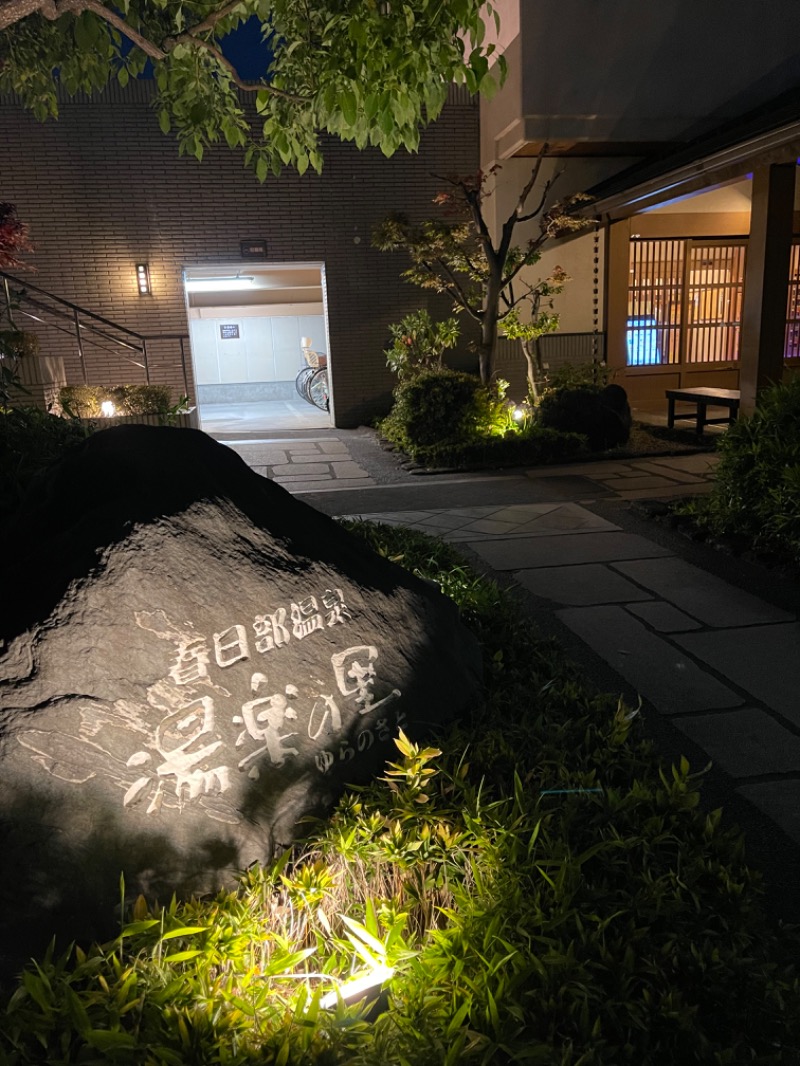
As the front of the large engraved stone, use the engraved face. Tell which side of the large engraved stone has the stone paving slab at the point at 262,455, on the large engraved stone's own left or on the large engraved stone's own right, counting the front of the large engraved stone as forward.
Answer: on the large engraved stone's own left

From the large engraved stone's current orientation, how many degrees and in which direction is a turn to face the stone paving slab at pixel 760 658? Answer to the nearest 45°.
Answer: approximately 45° to its left

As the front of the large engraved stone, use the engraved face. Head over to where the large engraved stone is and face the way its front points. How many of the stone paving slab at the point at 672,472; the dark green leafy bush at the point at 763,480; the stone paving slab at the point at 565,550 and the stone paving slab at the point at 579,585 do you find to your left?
4

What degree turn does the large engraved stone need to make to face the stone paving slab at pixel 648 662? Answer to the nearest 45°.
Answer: approximately 90° to its left

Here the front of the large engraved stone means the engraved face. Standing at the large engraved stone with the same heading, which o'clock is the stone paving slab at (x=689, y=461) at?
The stone paving slab is roughly at 9 o'clock from the large engraved stone.

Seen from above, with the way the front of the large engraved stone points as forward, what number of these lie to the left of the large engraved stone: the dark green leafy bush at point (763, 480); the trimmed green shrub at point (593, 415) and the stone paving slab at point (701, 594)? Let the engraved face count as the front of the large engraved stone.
3

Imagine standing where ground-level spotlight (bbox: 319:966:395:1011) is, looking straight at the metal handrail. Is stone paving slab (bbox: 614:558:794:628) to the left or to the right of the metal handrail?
right

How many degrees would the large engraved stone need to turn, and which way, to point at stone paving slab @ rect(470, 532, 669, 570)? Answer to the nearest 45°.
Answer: approximately 90° to its left

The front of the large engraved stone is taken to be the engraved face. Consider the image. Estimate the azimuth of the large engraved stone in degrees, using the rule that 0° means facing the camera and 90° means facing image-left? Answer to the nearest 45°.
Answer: approximately 315°

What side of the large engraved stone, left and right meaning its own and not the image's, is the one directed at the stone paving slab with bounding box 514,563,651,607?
left

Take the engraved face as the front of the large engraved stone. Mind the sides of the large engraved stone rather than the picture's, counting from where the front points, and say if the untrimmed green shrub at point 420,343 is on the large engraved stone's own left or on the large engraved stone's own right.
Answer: on the large engraved stone's own left

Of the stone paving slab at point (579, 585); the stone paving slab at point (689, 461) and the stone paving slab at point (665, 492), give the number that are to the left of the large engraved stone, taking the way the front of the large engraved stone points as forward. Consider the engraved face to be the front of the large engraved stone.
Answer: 3

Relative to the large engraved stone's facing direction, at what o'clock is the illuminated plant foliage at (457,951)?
The illuminated plant foliage is roughly at 12 o'clock from the large engraved stone.
